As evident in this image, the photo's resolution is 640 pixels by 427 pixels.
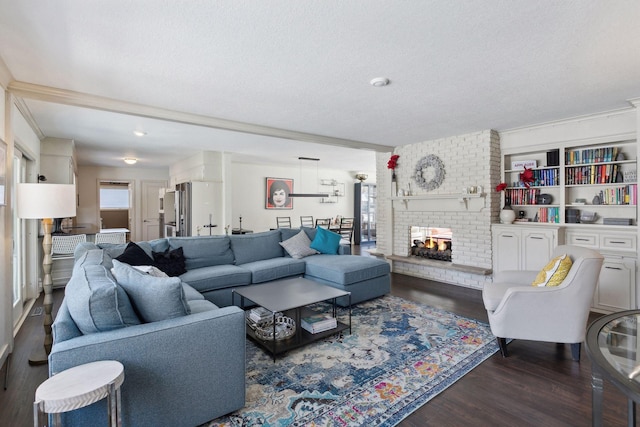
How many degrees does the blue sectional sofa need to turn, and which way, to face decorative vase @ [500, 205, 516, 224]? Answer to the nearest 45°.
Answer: approximately 45° to its left

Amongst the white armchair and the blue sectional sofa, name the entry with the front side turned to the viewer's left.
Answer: the white armchair

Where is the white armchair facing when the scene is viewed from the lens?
facing to the left of the viewer

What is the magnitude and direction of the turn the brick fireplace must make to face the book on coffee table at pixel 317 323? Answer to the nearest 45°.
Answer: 0° — it already faces it

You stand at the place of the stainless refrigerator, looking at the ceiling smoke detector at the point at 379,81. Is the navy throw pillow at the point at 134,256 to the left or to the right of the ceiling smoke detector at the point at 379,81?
right

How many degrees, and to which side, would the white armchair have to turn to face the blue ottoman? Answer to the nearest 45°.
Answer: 0° — it already faces it

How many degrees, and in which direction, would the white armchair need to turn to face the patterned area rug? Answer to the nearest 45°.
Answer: approximately 45° to its left

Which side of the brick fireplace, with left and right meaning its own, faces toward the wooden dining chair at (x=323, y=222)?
right

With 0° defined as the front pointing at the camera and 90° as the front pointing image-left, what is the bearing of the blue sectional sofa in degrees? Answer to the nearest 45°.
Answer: approximately 315°

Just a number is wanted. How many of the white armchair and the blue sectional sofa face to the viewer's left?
1

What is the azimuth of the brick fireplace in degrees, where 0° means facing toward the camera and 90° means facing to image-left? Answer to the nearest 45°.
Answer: approximately 45°

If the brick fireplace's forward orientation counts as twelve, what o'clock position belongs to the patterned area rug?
The patterned area rug is roughly at 11 o'clock from the brick fireplace.
